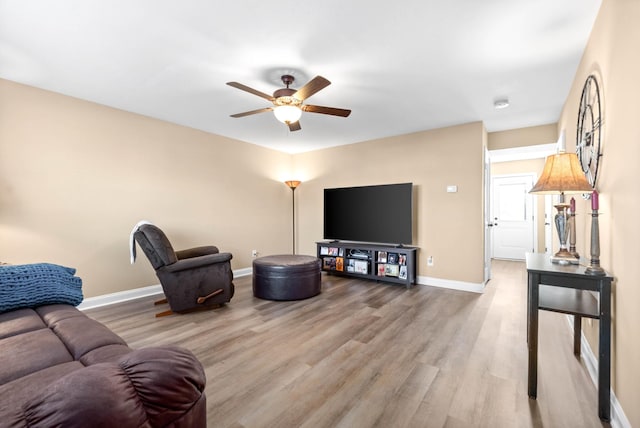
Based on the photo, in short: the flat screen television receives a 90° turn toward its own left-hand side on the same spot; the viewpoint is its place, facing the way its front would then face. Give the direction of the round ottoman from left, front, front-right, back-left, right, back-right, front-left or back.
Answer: right

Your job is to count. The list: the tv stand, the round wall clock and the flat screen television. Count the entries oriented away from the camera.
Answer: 0

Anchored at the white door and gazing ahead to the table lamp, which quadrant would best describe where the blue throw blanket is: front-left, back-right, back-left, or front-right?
front-right

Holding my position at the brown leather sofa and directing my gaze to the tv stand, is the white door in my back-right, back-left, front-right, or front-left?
front-right

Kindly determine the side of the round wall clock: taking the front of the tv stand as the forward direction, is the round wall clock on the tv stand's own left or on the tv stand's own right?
on the tv stand's own left

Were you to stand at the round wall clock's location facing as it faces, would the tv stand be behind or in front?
in front

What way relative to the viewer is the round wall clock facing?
to the viewer's left

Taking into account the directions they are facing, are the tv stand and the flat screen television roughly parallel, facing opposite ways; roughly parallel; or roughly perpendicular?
roughly parallel

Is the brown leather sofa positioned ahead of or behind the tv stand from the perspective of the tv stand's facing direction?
ahead

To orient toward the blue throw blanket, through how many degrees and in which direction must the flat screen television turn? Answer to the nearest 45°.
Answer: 0° — it already faces it

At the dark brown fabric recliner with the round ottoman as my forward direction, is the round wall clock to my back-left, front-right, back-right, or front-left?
front-right

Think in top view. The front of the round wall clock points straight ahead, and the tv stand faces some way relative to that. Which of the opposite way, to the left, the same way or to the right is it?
to the left

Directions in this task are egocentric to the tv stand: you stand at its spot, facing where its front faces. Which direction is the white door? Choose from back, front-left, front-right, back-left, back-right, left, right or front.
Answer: back

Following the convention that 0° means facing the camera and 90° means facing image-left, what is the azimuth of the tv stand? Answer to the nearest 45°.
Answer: approximately 45°

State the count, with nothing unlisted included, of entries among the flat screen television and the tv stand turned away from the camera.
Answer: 0

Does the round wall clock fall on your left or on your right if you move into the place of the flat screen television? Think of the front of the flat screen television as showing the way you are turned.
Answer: on your left

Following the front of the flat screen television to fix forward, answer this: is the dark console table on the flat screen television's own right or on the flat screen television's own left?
on the flat screen television's own left

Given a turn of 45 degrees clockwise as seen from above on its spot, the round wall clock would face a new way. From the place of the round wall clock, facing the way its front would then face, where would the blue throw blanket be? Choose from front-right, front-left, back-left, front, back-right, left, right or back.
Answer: left

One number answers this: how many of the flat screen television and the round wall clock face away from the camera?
0
